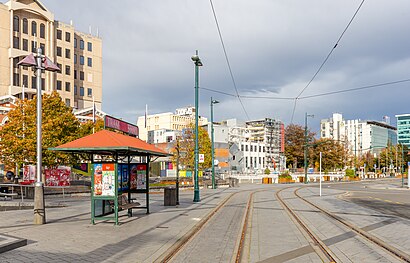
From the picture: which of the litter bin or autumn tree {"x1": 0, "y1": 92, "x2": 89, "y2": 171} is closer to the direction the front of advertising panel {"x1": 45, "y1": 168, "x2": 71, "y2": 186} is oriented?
the litter bin

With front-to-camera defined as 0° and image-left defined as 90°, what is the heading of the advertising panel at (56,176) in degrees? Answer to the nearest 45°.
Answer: approximately 0°

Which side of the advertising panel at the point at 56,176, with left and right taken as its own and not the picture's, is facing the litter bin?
front

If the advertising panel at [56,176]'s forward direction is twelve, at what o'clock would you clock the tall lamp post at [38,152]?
The tall lamp post is roughly at 12 o'clock from the advertising panel.

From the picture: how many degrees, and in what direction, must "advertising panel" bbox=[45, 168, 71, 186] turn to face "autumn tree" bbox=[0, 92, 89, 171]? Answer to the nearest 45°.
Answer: approximately 180°

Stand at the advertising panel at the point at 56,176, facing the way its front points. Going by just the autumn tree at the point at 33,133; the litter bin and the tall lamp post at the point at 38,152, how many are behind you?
1

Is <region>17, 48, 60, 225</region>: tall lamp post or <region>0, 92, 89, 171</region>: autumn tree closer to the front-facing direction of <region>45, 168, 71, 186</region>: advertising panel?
the tall lamp post

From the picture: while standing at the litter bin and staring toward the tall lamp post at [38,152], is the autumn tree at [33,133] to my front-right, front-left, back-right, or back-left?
back-right
